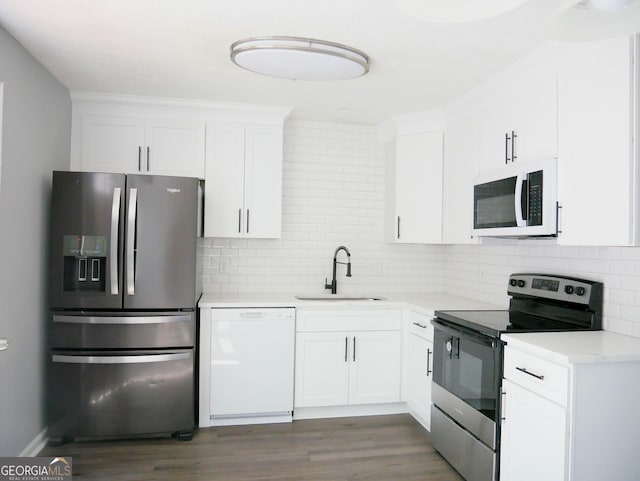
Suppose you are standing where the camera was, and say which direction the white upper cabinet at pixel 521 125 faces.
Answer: facing the viewer and to the left of the viewer

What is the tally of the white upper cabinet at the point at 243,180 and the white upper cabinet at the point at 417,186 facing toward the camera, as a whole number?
2

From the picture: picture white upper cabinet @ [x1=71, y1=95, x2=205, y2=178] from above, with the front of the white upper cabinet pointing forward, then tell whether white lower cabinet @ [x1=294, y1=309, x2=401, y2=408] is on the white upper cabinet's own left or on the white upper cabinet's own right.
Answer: on the white upper cabinet's own left

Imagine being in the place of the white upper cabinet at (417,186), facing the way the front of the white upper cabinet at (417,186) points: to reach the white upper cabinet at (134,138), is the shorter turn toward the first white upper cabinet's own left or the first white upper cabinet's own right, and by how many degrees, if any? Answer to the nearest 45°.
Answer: approximately 90° to the first white upper cabinet's own right

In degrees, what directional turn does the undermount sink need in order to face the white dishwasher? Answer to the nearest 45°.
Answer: approximately 45° to its right

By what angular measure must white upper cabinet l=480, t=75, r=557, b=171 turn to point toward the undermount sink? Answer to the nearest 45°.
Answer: approximately 90° to its right

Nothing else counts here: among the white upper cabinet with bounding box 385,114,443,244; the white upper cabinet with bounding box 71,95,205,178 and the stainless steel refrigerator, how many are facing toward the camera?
3

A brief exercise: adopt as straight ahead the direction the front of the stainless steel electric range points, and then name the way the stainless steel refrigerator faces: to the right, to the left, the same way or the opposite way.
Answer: to the left

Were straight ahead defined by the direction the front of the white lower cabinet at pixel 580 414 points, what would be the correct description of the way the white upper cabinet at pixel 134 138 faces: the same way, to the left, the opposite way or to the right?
to the left

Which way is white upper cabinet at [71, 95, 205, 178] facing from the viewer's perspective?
toward the camera

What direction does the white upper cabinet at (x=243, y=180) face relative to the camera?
toward the camera

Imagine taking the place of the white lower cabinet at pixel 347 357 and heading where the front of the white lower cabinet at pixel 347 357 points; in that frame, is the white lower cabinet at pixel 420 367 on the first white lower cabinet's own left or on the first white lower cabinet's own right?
on the first white lower cabinet's own left

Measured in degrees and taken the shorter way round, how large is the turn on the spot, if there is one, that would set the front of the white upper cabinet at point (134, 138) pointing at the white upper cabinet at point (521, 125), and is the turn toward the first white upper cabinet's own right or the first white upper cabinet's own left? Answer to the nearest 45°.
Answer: approximately 45° to the first white upper cabinet's own left

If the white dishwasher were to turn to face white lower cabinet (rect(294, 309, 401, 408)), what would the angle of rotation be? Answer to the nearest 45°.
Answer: approximately 90° to its left
